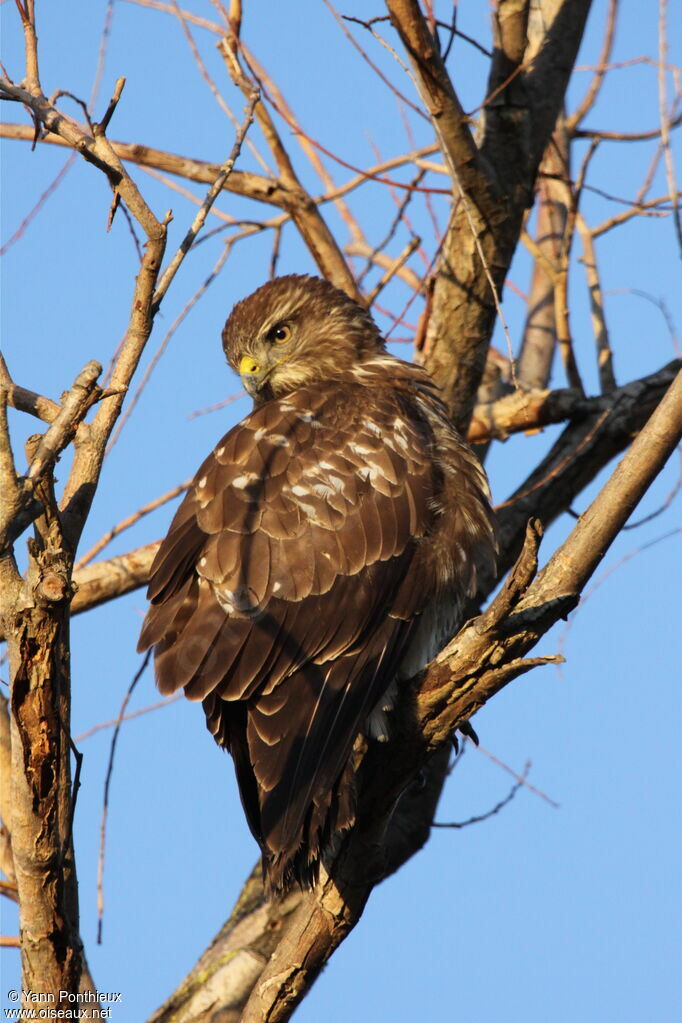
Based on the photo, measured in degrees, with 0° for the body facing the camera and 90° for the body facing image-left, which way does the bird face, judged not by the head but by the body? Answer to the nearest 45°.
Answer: approximately 225°
